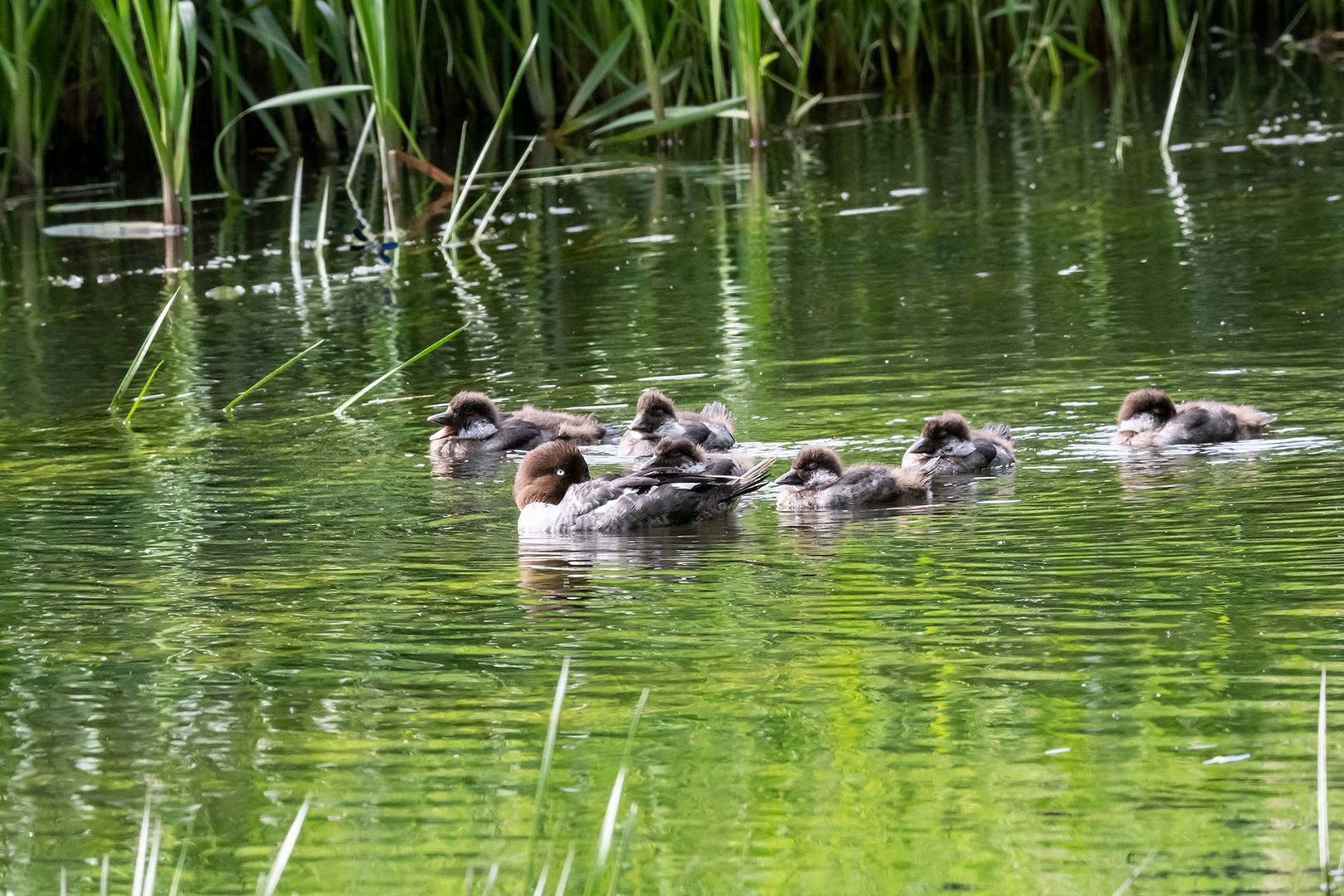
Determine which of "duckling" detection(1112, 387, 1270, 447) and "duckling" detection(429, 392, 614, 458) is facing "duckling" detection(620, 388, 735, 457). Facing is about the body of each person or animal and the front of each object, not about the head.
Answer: "duckling" detection(1112, 387, 1270, 447)

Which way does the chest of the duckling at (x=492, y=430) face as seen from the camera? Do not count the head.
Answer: to the viewer's left

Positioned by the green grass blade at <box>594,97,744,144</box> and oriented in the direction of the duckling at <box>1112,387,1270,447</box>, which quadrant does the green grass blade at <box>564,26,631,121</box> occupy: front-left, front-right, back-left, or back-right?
back-right

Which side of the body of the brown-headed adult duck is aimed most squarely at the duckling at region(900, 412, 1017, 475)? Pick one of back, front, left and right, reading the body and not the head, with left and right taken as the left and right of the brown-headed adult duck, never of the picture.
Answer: back

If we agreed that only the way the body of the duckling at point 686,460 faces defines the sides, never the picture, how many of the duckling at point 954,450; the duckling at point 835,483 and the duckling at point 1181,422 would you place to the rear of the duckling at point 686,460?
3

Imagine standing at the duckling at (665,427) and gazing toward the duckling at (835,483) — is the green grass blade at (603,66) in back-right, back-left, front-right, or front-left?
back-left

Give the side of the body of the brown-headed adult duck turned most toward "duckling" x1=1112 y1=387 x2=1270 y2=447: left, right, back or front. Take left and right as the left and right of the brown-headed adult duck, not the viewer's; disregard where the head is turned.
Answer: back

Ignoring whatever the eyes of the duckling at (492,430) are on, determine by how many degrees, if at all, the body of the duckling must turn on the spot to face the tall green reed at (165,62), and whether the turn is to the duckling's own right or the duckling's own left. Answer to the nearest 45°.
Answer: approximately 90° to the duckling's own right

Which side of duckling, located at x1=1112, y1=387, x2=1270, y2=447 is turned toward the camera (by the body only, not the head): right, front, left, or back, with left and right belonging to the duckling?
left

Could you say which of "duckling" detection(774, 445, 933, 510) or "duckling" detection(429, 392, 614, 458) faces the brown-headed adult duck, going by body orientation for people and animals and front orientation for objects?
"duckling" detection(774, 445, 933, 510)

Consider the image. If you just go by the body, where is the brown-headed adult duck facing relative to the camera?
to the viewer's left

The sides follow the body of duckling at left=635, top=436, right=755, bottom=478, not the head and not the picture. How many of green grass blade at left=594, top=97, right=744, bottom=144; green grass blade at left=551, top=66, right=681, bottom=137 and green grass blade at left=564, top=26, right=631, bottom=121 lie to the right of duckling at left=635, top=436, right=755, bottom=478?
3

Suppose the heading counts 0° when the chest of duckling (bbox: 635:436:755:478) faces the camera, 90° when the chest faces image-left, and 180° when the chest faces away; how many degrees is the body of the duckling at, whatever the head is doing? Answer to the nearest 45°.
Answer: approximately 90°

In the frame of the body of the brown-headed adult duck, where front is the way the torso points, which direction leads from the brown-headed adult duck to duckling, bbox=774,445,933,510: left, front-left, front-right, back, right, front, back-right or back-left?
back

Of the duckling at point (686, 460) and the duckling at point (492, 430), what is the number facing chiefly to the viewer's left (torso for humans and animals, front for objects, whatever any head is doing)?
2

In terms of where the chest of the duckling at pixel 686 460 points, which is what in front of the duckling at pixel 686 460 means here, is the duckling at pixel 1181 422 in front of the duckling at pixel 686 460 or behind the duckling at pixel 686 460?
behind

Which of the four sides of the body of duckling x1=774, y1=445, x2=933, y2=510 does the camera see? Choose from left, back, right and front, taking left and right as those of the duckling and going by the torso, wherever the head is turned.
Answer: left
